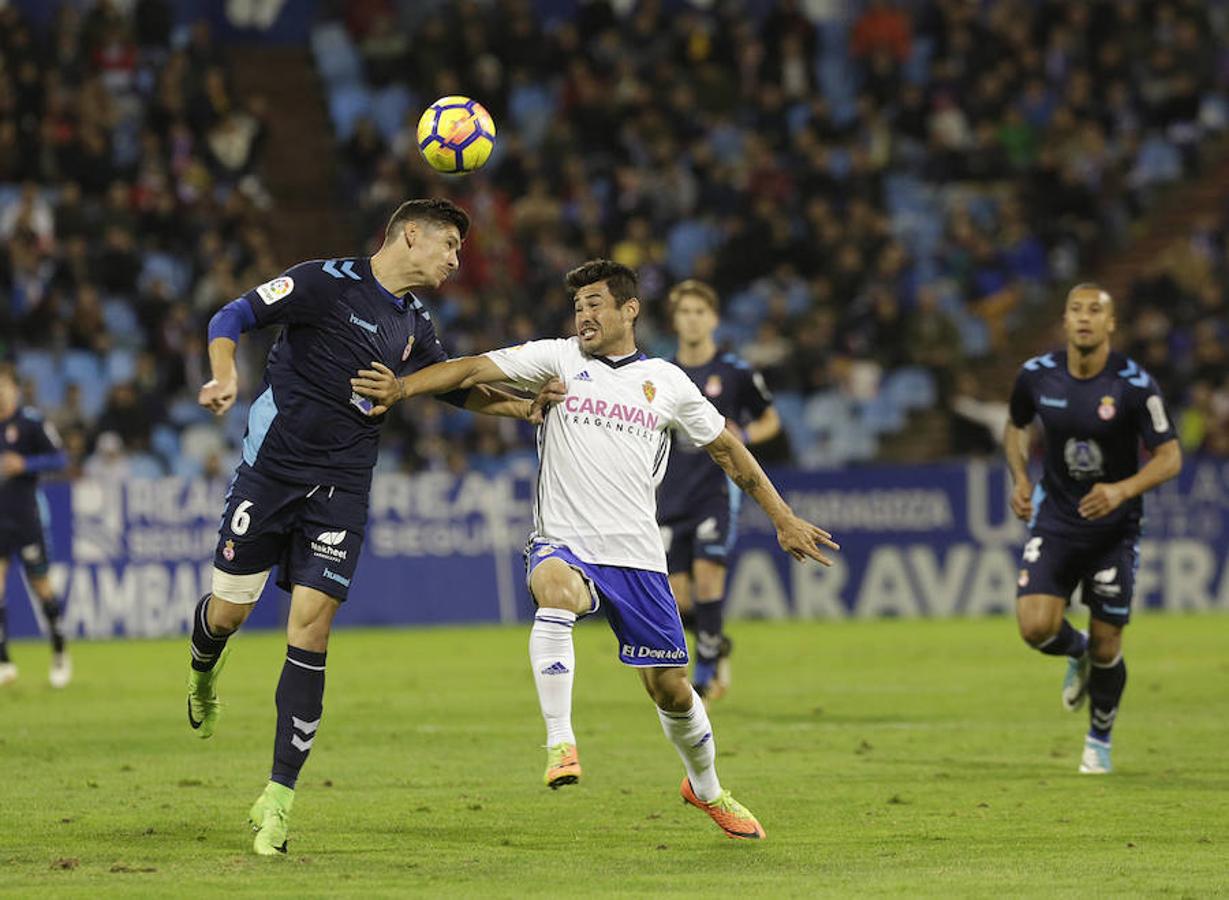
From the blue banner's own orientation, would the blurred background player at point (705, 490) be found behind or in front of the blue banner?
in front

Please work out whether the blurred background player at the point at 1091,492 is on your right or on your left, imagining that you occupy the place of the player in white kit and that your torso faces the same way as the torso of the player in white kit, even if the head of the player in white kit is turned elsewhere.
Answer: on your left

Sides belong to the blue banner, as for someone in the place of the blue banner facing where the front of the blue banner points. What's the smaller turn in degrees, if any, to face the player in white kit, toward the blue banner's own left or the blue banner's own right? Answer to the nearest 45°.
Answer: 0° — it already faces them

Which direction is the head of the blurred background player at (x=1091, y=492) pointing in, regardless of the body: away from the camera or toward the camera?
toward the camera

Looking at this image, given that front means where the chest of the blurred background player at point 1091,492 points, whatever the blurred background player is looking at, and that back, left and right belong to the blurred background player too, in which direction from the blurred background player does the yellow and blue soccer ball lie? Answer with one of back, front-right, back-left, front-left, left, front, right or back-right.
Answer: front-right

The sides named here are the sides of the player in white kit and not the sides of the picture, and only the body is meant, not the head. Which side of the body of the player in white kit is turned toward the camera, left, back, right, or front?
front

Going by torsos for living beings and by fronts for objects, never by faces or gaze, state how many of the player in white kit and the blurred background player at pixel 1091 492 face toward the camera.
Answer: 2

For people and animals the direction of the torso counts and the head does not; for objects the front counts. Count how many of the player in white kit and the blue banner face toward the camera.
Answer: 2

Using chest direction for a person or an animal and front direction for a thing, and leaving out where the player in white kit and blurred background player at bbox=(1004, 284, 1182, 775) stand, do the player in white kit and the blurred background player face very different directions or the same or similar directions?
same or similar directions

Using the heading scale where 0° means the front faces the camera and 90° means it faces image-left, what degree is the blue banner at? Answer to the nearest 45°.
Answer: approximately 0°

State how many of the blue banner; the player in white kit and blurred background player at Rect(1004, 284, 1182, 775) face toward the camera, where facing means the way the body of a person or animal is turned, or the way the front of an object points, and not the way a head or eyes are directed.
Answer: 3

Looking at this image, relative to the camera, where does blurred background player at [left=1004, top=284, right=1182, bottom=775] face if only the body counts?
toward the camera
